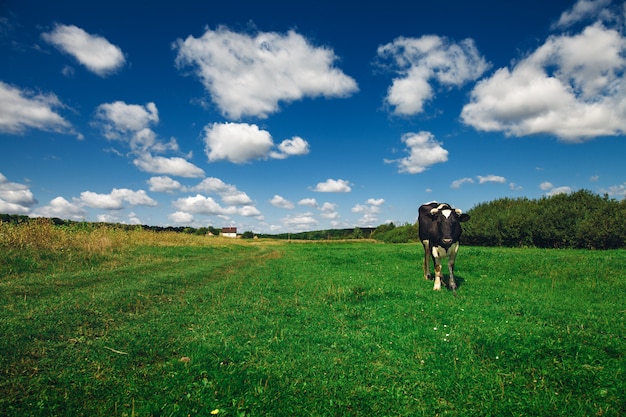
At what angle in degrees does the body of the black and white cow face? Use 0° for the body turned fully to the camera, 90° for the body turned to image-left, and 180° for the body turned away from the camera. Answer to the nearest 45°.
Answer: approximately 0°
